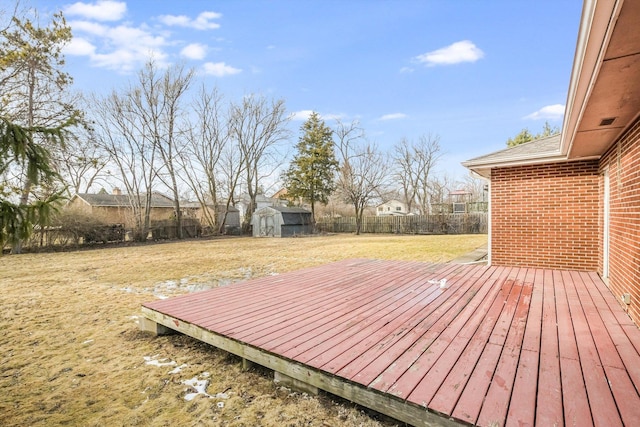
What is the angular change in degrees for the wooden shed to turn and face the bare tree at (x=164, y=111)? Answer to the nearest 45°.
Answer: approximately 45° to its right

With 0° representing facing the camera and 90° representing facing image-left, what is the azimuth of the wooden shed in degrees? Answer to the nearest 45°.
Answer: approximately 45°

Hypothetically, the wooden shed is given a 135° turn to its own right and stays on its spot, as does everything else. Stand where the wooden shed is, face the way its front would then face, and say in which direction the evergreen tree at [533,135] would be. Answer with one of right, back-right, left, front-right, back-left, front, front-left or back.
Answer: right

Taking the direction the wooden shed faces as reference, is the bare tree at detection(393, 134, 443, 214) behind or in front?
behind

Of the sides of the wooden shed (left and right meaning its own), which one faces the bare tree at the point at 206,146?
right

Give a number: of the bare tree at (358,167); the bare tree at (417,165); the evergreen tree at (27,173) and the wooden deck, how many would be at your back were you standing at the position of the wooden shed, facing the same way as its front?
2

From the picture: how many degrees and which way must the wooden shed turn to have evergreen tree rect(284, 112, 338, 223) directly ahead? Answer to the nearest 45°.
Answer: approximately 180°

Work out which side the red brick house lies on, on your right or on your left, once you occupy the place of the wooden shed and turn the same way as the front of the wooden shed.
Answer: on your left
